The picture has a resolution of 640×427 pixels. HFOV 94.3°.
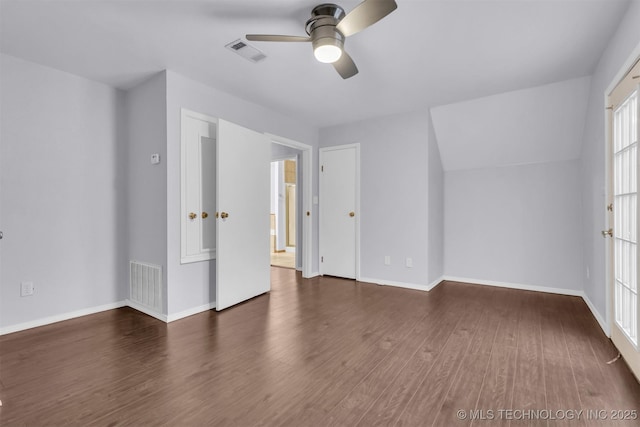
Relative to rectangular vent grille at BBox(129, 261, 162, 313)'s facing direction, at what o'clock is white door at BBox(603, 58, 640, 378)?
The white door is roughly at 9 o'clock from the rectangular vent grille.

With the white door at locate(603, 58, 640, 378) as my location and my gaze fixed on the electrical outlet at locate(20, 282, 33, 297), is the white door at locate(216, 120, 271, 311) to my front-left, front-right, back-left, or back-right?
front-right

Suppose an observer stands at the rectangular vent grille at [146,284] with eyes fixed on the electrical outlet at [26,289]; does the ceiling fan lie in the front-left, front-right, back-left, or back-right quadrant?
back-left

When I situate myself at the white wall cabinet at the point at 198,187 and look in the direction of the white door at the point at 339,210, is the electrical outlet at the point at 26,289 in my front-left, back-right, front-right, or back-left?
back-left

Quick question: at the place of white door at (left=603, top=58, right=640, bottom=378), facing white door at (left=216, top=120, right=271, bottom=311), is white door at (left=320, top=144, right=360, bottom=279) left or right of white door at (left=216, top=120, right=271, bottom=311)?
right

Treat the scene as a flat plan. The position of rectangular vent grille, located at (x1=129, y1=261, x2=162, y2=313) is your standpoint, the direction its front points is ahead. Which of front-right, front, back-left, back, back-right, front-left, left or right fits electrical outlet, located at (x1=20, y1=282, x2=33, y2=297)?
front-right

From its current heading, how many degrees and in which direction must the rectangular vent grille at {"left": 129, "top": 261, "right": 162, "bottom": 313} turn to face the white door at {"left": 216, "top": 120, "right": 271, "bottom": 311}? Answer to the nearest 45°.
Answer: approximately 135° to its left

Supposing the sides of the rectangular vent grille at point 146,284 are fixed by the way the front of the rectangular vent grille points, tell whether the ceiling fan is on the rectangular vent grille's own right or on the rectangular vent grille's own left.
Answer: on the rectangular vent grille's own left

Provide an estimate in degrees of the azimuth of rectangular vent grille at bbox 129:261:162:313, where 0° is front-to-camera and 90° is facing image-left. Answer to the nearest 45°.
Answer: approximately 45°

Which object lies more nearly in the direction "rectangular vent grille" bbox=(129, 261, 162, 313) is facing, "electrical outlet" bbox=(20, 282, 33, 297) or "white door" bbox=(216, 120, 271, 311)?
the electrical outlet

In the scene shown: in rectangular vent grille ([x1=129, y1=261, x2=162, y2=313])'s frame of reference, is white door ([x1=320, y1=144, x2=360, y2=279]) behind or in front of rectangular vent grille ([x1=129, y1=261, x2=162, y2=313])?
behind
